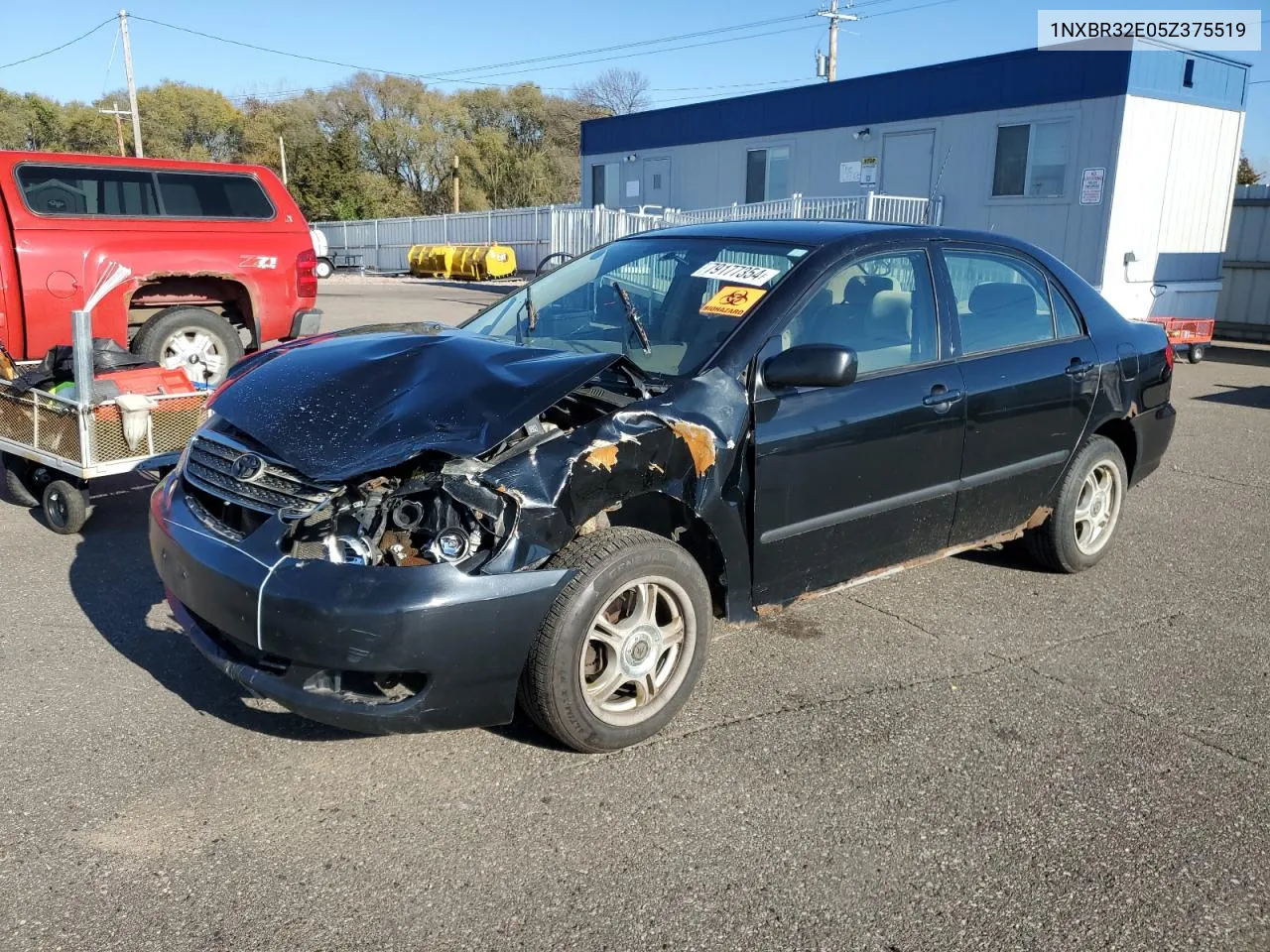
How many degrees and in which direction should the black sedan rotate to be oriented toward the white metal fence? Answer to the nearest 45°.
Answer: approximately 135° to its right

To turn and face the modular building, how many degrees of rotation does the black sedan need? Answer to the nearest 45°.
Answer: approximately 180°

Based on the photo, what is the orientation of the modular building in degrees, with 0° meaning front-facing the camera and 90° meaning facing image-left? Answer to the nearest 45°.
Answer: approximately 45°
